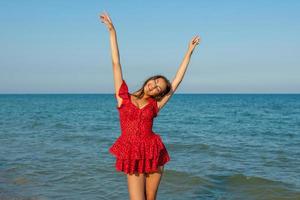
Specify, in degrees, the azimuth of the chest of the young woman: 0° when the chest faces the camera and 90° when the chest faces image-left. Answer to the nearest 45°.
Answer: approximately 0°
